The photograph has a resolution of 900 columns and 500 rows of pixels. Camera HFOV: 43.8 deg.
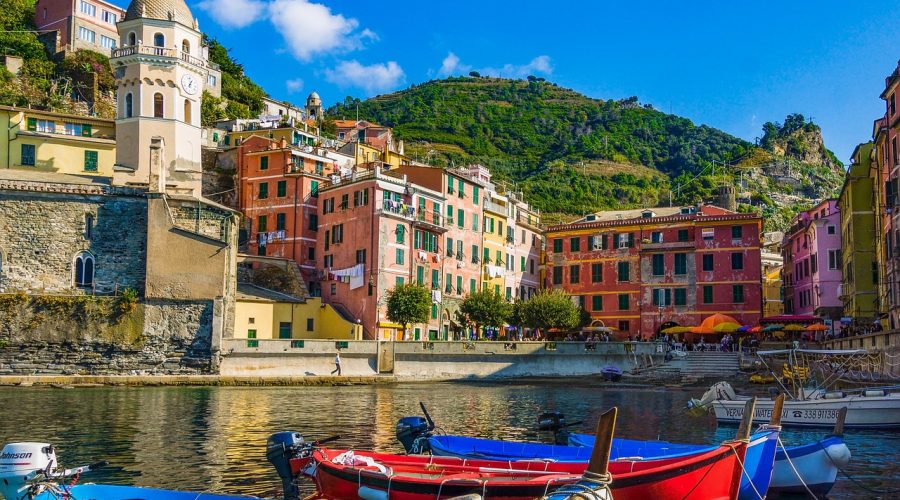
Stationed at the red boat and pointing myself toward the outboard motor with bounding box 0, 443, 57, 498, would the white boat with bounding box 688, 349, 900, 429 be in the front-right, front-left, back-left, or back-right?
back-right

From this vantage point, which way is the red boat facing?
to the viewer's right

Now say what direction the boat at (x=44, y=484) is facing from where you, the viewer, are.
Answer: facing to the right of the viewer

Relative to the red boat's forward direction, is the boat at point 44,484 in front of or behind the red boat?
behind

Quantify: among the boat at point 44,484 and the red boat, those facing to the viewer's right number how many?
2

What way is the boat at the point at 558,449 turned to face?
to the viewer's right

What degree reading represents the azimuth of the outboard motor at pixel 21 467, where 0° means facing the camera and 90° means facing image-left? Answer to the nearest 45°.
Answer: approximately 270°

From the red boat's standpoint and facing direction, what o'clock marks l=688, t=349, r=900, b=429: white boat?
The white boat is roughly at 10 o'clock from the red boat.

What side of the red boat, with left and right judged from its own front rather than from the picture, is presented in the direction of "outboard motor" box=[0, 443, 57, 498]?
back

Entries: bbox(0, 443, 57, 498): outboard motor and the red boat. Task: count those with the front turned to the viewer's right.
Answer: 2

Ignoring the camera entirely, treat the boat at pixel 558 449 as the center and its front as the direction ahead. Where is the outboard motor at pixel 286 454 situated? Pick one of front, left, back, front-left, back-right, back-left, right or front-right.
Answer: back-right
